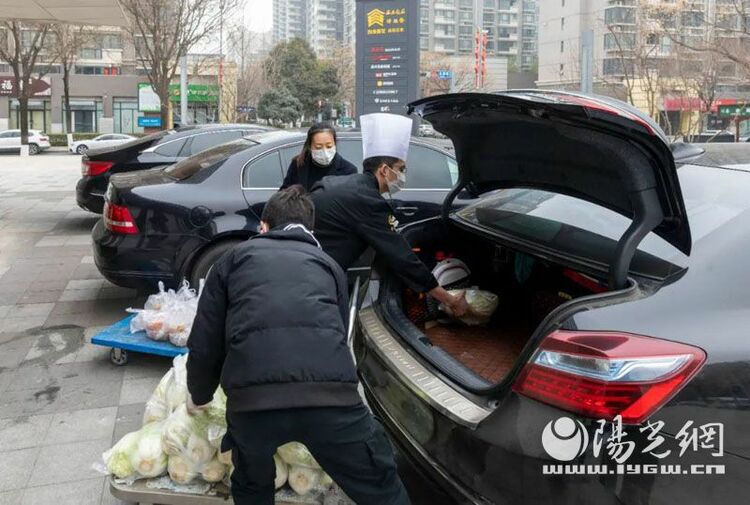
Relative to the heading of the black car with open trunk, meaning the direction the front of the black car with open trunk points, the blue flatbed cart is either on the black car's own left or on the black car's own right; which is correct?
on the black car's own left

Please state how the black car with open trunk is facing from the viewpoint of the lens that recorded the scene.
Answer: facing away from the viewer and to the right of the viewer

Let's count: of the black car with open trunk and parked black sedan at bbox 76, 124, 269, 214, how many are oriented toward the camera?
0

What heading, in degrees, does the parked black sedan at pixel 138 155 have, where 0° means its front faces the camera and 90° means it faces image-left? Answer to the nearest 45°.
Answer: approximately 225°

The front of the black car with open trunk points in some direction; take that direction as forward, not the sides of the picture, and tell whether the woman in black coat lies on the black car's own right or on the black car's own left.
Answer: on the black car's own left

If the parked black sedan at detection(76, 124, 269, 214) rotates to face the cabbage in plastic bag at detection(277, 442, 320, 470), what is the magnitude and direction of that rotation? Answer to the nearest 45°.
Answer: approximately 135° to its right

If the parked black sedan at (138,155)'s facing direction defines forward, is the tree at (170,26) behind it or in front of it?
in front
